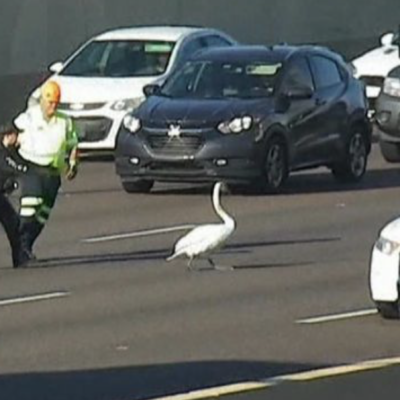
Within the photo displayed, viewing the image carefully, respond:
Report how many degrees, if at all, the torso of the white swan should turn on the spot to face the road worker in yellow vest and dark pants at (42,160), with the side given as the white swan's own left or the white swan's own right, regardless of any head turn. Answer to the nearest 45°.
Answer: approximately 135° to the white swan's own left

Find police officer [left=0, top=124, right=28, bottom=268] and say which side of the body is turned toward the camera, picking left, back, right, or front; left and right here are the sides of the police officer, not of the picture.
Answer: right

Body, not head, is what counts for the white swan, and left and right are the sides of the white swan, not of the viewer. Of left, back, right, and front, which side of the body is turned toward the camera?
right

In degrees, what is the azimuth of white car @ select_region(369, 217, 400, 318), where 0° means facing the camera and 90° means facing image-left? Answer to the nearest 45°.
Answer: approximately 45°
